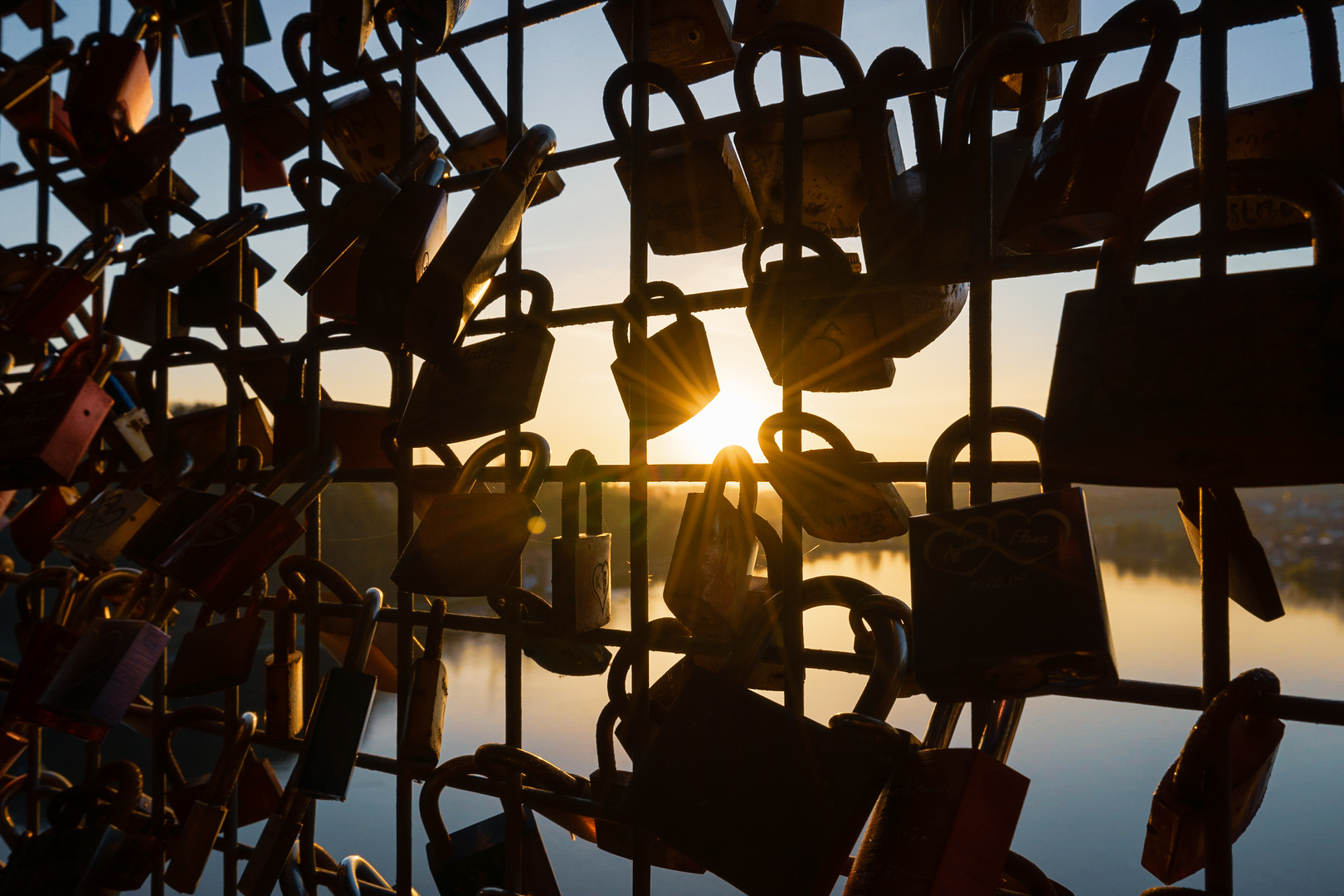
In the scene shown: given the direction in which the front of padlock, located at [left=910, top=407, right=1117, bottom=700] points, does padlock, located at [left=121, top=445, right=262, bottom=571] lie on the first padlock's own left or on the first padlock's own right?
on the first padlock's own right
